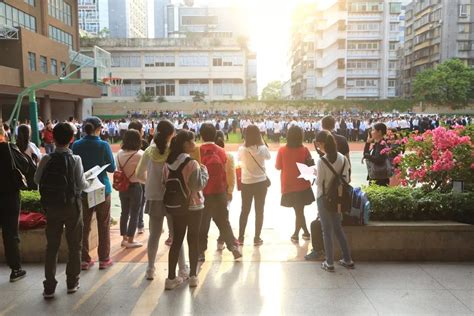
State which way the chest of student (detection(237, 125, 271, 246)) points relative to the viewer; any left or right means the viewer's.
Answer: facing away from the viewer

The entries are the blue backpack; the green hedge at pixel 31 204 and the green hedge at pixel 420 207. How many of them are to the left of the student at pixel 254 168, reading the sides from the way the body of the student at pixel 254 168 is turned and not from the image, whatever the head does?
1

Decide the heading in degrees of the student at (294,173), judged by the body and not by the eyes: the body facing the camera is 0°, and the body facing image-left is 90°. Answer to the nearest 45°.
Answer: approximately 180°

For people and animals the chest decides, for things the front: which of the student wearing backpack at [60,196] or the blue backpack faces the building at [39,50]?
the student wearing backpack

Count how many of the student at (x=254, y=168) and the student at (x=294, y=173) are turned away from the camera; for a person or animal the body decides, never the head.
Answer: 2

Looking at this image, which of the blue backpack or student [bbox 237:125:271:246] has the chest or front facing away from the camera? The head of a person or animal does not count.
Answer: the student

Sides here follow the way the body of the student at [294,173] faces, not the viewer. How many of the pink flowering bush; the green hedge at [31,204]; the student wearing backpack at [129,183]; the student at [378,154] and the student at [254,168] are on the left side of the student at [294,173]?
3

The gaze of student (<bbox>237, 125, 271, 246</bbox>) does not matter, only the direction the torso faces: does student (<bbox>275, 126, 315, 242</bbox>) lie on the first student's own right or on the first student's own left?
on the first student's own right

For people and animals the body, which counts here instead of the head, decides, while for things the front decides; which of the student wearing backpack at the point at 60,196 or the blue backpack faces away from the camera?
the student wearing backpack

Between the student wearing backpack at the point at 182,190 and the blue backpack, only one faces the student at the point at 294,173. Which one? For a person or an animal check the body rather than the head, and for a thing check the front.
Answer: the student wearing backpack

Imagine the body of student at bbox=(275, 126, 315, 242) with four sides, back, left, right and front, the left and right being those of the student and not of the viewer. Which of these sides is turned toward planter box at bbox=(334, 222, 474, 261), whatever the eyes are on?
right

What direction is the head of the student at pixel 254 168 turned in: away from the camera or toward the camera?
away from the camera

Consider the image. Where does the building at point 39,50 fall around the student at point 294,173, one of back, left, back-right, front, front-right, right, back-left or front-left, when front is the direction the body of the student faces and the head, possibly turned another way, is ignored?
front-left

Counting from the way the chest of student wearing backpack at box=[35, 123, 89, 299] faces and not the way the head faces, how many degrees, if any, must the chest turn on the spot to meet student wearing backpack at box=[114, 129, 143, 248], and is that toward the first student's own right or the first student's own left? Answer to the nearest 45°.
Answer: approximately 45° to the first student's own right

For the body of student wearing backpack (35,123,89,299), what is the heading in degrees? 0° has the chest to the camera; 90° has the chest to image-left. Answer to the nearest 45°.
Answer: approximately 180°

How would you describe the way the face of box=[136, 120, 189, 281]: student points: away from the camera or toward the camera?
away from the camera
